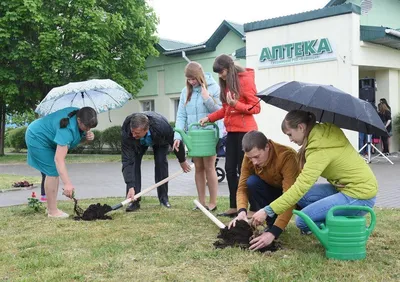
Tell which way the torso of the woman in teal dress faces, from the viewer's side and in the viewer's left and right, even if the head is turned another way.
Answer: facing to the right of the viewer

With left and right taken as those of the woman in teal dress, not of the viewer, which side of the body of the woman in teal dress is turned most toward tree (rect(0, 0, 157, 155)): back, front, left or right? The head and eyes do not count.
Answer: left

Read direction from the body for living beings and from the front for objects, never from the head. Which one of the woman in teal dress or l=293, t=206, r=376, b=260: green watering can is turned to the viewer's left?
the green watering can

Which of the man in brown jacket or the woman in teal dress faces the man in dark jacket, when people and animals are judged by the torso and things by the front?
the woman in teal dress

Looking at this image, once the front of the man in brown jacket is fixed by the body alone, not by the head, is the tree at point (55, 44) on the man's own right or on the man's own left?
on the man's own right

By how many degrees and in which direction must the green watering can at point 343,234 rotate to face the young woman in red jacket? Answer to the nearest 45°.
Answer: approximately 45° to its right

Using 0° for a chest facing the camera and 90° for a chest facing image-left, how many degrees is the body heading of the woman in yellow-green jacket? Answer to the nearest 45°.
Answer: approximately 90°

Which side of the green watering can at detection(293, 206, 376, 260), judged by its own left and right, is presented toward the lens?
left

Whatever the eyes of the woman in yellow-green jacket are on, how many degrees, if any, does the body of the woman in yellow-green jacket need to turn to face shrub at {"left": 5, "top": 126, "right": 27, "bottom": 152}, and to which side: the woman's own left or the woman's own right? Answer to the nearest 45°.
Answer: approximately 45° to the woman's own right

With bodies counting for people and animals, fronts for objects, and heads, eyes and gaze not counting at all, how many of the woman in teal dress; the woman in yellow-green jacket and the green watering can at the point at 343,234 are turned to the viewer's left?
2
